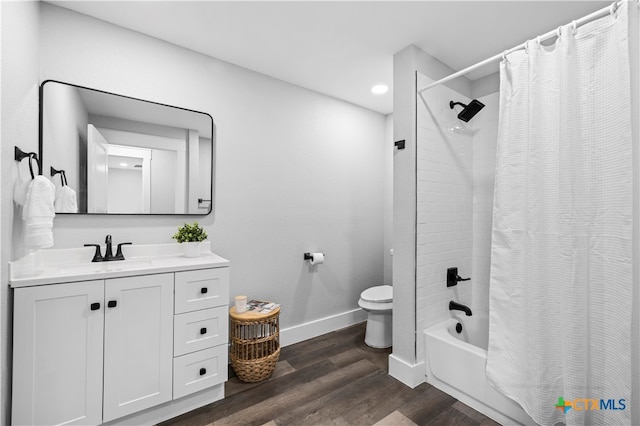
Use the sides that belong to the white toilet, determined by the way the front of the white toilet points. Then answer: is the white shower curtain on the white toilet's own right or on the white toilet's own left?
on the white toilet's own left

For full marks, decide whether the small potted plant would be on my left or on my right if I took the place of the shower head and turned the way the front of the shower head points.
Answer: on my right

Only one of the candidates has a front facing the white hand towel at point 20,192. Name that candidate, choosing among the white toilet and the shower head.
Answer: the white toilet

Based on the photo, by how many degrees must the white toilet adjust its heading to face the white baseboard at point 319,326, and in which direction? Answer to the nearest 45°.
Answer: approximately 45° to its right

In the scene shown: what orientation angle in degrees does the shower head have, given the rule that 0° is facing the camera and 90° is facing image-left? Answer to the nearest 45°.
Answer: approximately 315°

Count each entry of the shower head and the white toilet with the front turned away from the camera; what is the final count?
0

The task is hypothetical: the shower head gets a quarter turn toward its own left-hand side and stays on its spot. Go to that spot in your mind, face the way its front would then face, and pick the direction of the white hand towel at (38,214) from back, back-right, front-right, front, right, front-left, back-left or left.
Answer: back
